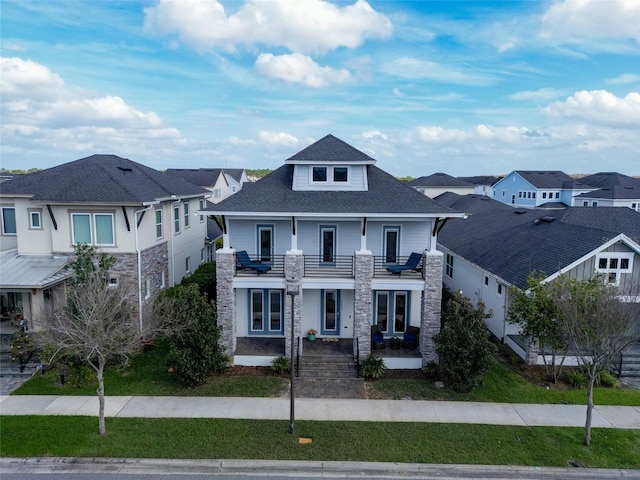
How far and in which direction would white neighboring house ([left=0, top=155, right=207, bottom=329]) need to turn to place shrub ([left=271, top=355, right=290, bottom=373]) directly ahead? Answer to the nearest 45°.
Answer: approximately 90° to its left

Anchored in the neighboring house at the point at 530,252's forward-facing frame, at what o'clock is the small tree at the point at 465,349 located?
The small tree is roughly at 2 o'clock from the neighboring house.

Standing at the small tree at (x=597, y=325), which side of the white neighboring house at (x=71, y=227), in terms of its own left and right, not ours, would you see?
left

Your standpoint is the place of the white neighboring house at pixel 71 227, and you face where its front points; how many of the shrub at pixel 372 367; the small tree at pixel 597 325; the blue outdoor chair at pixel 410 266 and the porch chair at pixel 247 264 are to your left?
4

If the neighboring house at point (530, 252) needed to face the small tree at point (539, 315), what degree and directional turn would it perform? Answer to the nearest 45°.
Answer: approximately 45° to its right

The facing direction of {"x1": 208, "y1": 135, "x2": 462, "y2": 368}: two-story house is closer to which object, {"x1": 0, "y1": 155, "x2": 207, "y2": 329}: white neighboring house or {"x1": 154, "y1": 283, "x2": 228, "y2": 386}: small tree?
the small tree

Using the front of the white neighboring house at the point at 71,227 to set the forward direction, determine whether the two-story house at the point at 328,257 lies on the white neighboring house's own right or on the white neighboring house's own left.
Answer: on the white neighboring house's own left

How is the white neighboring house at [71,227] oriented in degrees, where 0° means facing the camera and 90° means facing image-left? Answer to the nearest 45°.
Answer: approximately 45°

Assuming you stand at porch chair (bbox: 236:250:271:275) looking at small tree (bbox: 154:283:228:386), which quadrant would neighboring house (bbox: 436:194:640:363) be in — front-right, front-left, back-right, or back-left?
back-left

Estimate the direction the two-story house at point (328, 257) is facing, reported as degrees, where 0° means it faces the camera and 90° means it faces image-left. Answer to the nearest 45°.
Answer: approximately 0°

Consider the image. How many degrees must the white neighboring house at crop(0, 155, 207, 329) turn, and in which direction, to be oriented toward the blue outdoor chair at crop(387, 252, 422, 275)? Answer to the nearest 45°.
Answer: approximately 90° to its left

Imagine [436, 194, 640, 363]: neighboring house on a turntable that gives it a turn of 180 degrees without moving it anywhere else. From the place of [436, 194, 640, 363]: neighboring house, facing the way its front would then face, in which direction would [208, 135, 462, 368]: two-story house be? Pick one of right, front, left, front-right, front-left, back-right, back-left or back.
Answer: left

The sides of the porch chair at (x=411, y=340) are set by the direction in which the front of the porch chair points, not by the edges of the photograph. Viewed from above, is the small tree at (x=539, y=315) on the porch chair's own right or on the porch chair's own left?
on the porch chair's own left
